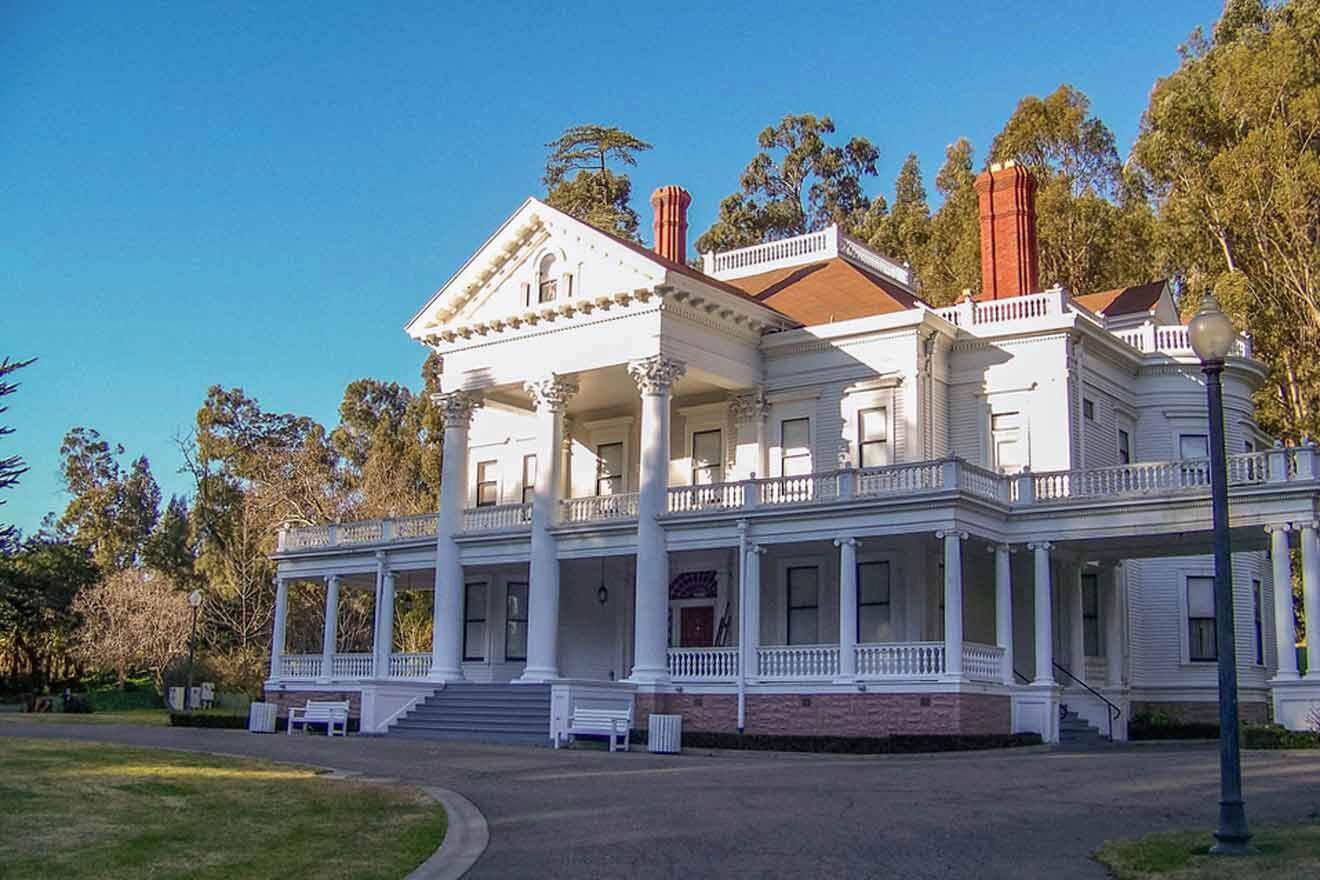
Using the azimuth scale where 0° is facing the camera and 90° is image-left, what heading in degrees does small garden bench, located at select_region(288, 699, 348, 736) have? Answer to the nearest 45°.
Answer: approximately 45°

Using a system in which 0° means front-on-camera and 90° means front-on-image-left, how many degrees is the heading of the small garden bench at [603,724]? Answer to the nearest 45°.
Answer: approximately 45°

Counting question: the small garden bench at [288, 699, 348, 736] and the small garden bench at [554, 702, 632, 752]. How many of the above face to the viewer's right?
0

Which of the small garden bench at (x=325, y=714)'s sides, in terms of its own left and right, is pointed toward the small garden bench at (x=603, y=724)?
left

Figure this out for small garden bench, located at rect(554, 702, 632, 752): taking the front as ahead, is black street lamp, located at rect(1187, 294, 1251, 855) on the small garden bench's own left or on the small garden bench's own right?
on the small garden bench's own left

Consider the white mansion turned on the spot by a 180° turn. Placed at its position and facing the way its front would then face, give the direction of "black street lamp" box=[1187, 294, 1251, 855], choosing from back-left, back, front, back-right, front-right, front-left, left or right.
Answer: back-right

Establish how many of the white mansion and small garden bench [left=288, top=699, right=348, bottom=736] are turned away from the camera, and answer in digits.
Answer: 0

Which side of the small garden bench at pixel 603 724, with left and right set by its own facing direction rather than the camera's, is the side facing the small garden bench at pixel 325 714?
right

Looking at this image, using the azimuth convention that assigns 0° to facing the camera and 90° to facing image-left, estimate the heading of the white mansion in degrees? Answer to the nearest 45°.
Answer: approximately 45°
